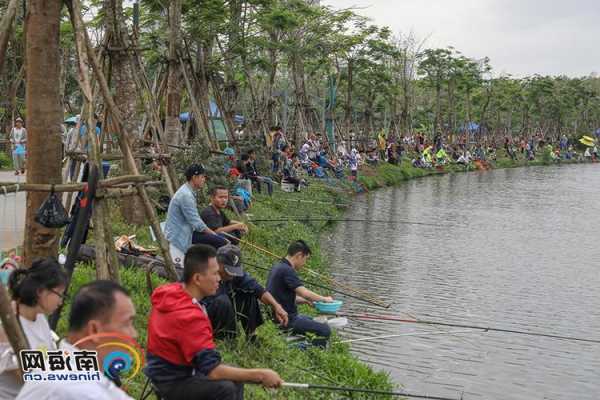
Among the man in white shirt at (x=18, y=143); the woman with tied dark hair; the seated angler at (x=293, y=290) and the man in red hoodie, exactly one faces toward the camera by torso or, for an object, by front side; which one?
the man in white shirt

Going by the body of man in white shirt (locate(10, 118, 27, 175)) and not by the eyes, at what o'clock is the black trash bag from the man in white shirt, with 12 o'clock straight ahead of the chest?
The black trash bag is roughly at 12 o'clock from the man in white shirt.

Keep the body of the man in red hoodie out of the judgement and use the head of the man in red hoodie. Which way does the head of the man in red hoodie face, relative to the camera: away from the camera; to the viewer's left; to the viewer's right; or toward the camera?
to the viewer's right

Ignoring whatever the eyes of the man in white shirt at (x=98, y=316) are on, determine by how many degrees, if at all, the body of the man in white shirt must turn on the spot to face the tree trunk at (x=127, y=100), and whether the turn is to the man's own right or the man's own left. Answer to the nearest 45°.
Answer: approximately 90° to the man's own left

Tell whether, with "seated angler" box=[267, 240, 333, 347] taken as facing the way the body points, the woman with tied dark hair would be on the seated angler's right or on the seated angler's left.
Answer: on the seated angler's right

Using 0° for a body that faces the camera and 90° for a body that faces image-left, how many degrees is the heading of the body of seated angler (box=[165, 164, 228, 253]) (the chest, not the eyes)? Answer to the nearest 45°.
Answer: approximately 270°

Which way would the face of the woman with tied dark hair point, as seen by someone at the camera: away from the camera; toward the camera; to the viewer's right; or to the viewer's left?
to the viewer's right

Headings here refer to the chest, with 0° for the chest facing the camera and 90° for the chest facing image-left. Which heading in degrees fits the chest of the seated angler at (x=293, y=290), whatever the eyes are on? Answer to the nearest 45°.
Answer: approximately 270°

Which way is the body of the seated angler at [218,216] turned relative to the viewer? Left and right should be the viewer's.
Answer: facing the viewer and to the right of the viewer

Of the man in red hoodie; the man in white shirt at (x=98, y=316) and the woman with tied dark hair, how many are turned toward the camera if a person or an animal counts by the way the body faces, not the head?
0

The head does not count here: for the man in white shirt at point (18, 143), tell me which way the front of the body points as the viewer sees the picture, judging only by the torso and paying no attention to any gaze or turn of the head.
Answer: toward the camera

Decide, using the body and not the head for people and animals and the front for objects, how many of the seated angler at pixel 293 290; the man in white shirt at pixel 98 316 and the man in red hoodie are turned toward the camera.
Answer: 0

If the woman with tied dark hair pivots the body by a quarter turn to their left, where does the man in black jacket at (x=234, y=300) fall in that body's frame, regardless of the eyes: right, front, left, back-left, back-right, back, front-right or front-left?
front-right

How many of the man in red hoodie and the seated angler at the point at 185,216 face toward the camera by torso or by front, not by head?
0

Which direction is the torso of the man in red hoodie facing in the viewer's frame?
to the viewer's right

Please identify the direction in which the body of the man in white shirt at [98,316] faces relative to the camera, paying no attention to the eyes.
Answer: to the viewer's right

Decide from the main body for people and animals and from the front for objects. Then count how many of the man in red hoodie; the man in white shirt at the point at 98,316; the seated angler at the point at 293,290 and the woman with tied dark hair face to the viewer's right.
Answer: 4
